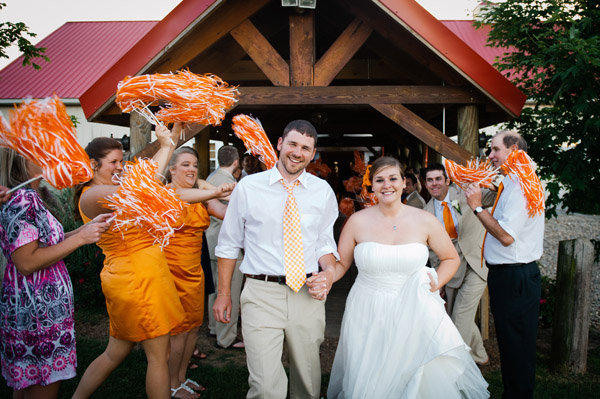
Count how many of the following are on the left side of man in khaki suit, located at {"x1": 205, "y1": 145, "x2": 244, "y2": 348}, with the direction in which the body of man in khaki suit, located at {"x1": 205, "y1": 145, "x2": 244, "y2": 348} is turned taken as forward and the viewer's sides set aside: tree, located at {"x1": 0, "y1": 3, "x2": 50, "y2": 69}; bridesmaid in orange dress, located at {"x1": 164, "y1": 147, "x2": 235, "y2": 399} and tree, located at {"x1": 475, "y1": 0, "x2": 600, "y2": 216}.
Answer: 1

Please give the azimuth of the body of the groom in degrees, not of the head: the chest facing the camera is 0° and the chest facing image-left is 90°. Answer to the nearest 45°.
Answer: approximately 0°

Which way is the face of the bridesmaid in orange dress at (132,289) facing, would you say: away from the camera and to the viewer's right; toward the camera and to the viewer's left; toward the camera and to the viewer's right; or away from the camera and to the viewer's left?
toward the camera and to the viewer's right

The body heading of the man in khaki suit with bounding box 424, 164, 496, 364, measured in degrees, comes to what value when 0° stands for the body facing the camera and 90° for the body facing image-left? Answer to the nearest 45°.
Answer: approximately 45°

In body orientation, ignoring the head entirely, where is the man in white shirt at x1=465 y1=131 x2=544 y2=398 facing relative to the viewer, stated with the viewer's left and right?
facing to the left of the viewer

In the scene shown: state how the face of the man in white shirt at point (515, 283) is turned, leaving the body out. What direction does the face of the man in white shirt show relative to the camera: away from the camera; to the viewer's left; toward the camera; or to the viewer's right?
to the viewer's left

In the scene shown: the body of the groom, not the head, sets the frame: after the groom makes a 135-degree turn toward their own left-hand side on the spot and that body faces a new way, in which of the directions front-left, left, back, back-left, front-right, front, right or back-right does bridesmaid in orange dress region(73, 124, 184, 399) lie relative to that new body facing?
back-left

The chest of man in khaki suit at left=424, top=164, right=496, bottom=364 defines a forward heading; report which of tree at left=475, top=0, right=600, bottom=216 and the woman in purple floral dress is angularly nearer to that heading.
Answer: the woman in purple floral dress

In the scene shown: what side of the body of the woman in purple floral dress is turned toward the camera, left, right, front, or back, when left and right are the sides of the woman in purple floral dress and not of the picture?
right

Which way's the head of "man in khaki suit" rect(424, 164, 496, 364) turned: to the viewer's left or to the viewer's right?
to the viewer's left

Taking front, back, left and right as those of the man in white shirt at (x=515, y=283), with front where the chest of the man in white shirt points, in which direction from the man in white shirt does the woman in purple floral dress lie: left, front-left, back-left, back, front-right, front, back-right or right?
front-left
